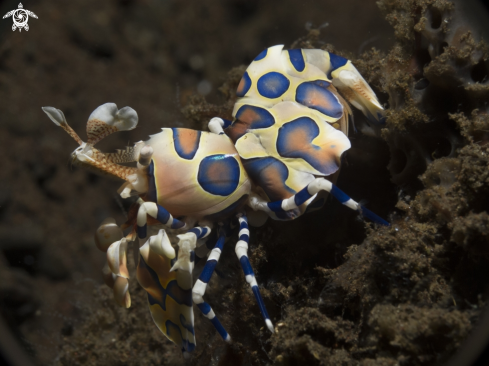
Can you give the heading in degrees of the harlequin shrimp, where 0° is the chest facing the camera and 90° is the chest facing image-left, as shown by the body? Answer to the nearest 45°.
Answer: approximately 90°
